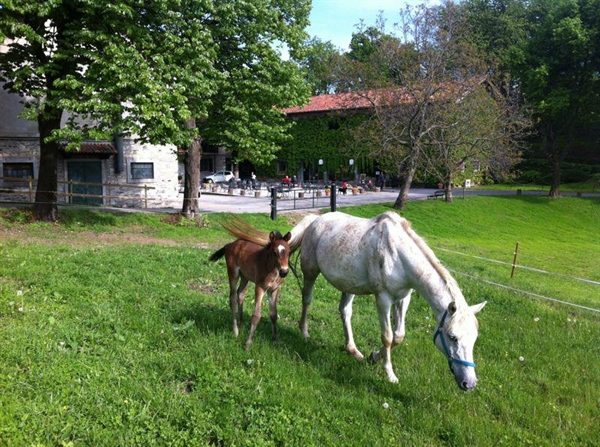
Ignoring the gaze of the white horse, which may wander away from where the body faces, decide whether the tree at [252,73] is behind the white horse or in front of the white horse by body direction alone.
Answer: behind

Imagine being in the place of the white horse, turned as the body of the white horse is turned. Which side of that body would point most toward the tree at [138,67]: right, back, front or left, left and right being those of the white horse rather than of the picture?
back

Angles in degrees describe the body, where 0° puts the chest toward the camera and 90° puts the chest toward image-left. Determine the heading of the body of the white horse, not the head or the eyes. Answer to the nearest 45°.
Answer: approximately 315°

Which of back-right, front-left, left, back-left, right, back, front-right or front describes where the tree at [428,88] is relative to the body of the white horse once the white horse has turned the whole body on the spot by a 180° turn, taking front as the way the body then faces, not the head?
front-right

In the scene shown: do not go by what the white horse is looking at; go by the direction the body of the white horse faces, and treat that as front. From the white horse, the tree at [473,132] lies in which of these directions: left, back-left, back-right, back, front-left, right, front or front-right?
back-left
